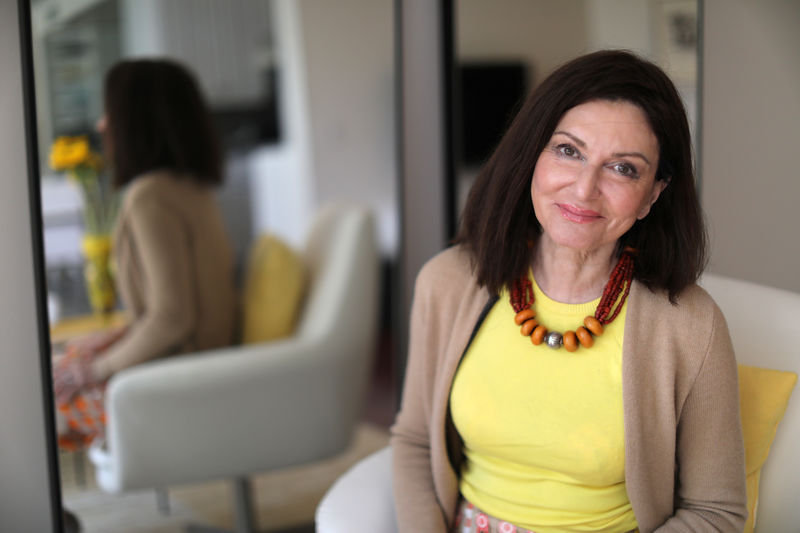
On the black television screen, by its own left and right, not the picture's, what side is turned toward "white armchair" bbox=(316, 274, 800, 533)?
front

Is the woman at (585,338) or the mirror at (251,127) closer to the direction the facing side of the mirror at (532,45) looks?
the woman

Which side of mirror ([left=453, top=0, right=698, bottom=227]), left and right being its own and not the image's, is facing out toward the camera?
front

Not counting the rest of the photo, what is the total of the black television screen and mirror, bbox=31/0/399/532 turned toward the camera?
2

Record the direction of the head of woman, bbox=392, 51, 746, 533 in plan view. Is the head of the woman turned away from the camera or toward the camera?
toward the camera

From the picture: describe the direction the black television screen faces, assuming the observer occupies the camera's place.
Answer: facing the viewer

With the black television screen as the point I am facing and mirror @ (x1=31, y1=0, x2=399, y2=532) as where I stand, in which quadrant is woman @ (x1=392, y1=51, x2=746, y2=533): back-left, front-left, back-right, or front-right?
front-right

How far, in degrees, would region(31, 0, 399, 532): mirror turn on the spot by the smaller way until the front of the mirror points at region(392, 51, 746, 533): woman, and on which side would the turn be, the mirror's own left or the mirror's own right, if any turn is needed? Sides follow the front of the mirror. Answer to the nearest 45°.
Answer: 0° — it already faces them

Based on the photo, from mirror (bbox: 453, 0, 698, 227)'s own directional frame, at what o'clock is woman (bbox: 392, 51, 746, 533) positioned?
The woman is roughly at 12 o'clock from the mirror.

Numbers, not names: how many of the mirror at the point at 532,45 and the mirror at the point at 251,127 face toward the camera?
2
